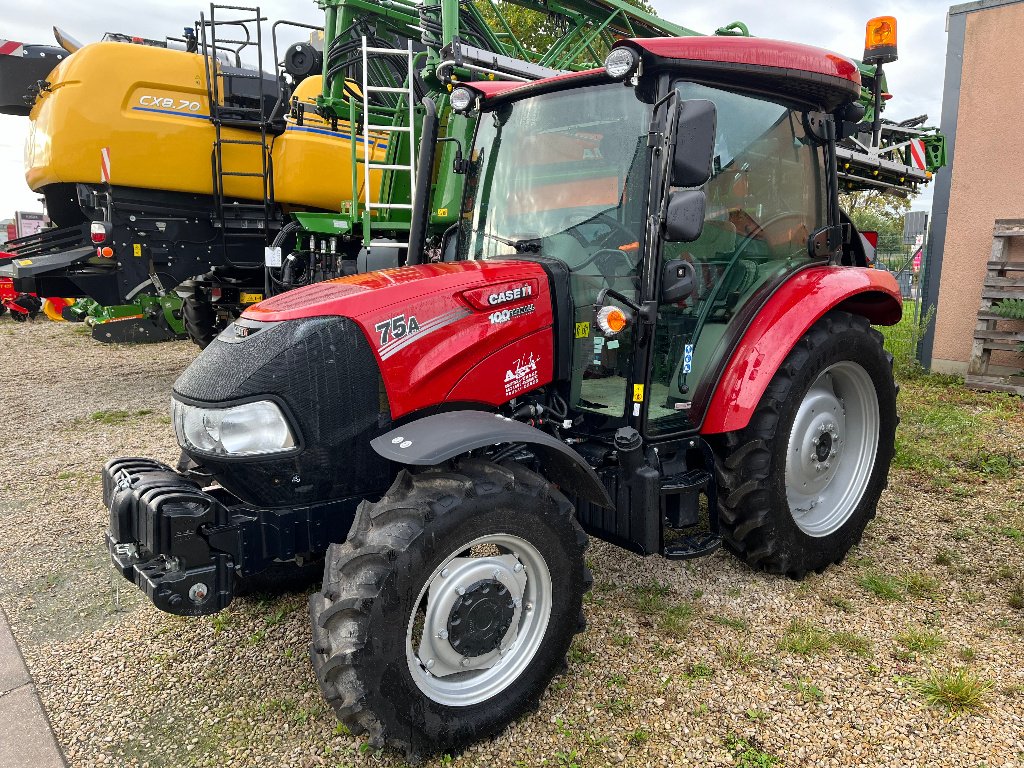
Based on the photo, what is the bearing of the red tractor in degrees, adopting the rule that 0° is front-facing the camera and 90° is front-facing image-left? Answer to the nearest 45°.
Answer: approximately 45°

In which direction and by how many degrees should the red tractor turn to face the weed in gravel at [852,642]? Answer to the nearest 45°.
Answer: approximately 135° to its left

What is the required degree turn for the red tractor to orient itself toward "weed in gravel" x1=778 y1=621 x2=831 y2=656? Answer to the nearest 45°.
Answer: approximately 135° to its left

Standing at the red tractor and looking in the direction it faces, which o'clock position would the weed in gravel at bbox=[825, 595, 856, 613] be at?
The weed in gravel is roughly at 7 o'clock from the red tractor.

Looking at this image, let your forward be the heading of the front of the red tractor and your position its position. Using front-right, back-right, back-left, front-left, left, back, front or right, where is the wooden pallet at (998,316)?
back

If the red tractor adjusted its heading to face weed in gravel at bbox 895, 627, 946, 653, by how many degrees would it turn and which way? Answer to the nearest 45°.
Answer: approximately 135° to its left

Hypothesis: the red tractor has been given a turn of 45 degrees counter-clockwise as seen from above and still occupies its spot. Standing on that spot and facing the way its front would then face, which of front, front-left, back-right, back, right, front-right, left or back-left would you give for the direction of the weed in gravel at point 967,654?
left

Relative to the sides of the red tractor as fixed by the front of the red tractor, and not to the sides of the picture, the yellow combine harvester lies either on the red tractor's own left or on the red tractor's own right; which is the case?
on the red tractor's own right
